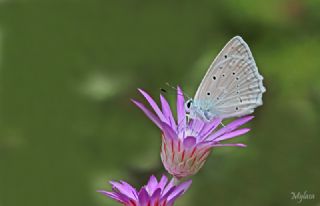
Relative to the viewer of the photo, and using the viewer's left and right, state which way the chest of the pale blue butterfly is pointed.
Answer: facing to the left of the viewer

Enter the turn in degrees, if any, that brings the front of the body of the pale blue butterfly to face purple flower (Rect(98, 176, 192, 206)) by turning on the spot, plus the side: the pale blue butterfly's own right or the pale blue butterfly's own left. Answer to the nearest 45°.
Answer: approximately 45° to the pale blue butterfly's own left
